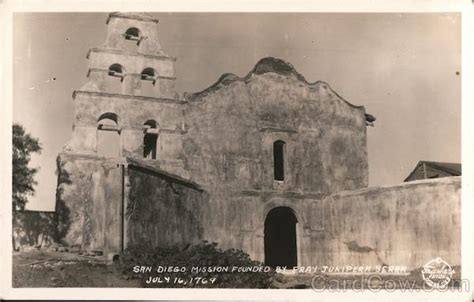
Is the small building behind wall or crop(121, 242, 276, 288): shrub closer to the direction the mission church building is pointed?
the shrub

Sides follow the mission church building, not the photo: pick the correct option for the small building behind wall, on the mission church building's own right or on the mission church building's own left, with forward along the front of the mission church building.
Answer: on the mission church building's own left

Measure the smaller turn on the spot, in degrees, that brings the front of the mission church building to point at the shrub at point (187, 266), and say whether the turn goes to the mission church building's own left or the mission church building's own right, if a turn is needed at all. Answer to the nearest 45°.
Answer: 0° — it already faces it

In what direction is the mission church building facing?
toward the camera
